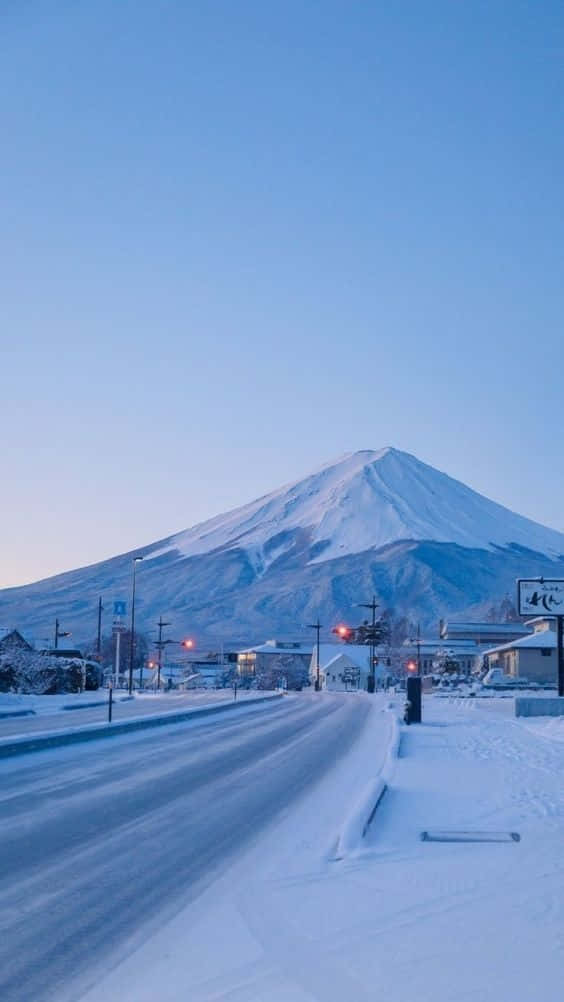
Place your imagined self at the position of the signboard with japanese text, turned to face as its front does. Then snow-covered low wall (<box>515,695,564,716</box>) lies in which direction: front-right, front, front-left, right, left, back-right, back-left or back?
front

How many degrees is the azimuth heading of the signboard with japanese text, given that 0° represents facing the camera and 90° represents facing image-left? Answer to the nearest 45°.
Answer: approximately 0°

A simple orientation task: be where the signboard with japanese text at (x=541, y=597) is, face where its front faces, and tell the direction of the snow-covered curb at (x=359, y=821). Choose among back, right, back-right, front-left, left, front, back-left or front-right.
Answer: front
